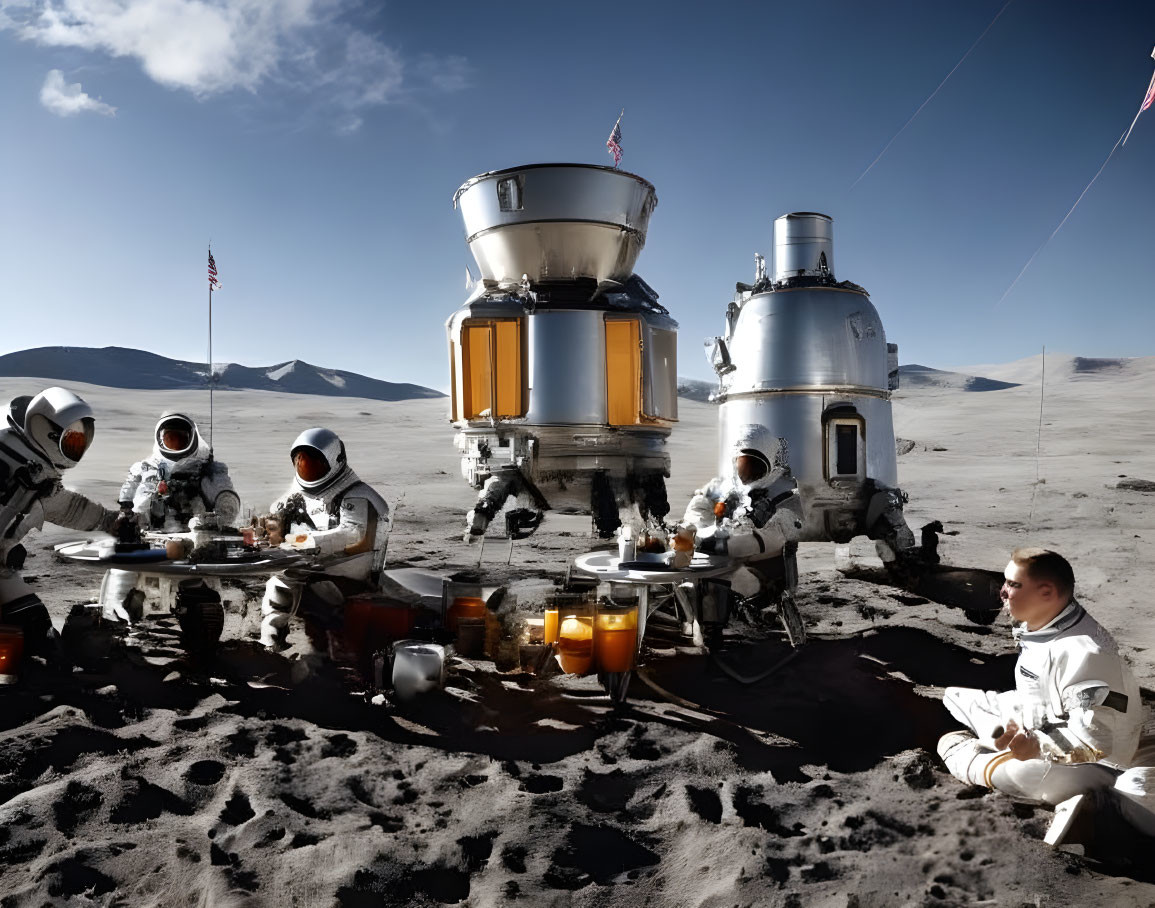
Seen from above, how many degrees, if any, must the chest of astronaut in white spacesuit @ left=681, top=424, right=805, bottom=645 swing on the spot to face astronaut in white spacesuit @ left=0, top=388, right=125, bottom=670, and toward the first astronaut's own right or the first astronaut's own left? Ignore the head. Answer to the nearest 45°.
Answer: approximately 45° to the first astronaut's own right

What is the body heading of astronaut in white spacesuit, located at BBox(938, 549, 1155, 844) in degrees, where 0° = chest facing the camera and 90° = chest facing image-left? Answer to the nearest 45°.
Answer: approximately 90°

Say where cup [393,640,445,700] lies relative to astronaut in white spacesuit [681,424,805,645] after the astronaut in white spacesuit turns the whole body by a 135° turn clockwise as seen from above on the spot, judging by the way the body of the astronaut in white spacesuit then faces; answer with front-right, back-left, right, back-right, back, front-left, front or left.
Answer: back-left

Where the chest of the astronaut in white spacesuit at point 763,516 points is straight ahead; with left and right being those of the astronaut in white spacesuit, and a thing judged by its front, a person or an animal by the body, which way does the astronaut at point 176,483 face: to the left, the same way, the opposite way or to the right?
to the left

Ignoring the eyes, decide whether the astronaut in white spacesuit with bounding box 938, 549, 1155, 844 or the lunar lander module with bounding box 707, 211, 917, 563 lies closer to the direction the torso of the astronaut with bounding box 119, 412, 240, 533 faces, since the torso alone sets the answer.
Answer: the astronaut in white spacesuit

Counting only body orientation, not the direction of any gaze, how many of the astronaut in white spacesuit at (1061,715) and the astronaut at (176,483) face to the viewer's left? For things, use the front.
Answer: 1

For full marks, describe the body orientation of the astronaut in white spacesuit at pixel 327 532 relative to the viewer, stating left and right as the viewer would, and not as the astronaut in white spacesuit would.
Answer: facing the viewer and to the left of the viewer

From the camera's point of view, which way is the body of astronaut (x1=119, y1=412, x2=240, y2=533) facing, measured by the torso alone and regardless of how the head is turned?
toward the camera

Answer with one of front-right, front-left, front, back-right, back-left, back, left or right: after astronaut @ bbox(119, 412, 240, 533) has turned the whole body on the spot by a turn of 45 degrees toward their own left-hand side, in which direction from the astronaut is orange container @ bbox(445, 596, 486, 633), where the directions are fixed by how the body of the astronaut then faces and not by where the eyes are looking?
front

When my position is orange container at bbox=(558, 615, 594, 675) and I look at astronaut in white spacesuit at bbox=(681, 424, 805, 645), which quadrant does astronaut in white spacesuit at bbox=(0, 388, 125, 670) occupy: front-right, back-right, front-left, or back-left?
back-left

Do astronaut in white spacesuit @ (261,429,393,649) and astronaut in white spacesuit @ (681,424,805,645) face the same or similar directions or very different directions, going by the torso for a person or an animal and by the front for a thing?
same or similar directions

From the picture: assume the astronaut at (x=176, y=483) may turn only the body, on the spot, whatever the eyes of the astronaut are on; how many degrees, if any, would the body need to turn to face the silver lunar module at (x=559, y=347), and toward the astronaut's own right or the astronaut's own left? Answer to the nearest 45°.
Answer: approximately 90° to the astronaut's own left

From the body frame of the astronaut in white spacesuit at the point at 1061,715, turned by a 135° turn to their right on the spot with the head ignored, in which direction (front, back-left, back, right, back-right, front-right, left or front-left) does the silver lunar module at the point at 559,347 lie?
left

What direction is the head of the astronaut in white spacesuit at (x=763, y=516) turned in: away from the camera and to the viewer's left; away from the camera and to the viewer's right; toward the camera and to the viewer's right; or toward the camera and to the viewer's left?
toward the camera and to the viewer's left

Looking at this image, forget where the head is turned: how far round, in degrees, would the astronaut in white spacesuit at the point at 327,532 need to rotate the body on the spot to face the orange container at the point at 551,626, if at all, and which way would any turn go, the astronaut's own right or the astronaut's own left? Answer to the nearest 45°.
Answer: approximately 90° to the astronaut's own left
